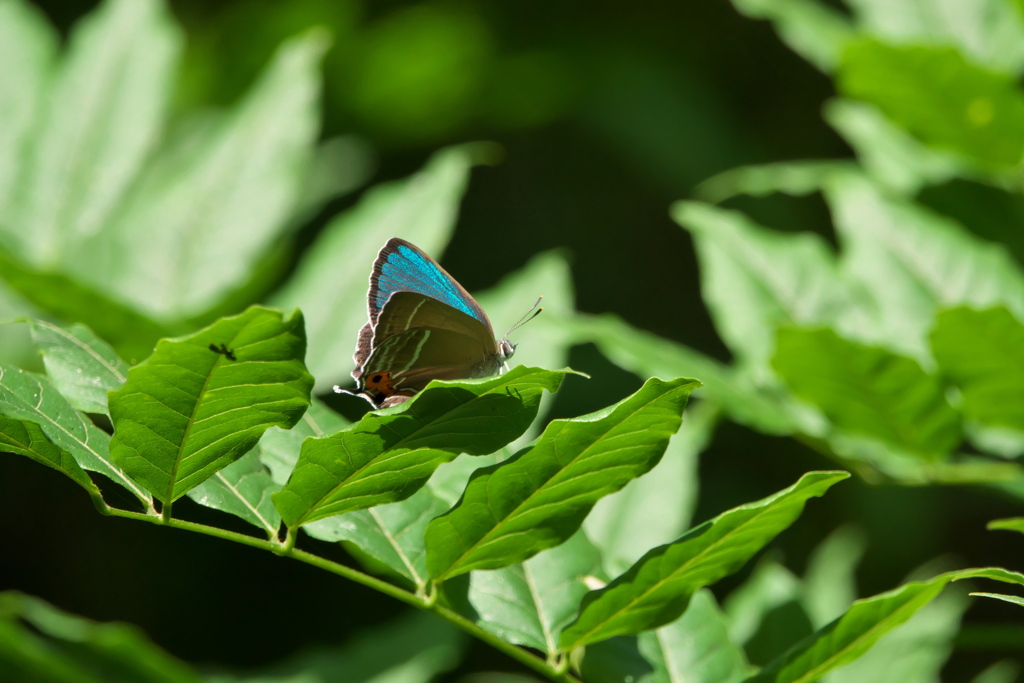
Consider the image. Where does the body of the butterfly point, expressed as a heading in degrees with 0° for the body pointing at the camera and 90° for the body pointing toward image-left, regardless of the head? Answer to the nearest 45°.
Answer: approximately 270°

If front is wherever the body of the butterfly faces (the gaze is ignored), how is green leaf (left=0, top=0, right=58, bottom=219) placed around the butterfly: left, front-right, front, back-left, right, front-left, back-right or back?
back-left
